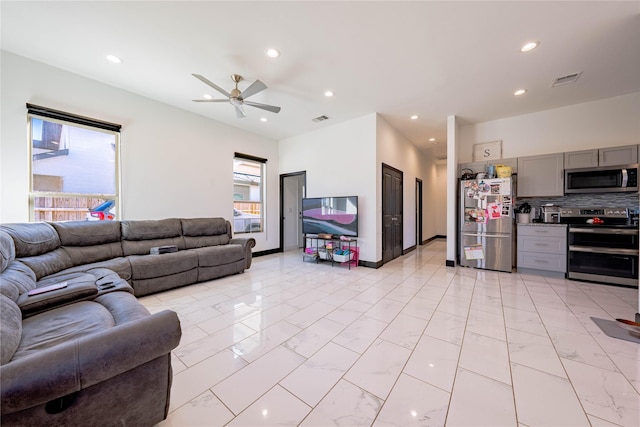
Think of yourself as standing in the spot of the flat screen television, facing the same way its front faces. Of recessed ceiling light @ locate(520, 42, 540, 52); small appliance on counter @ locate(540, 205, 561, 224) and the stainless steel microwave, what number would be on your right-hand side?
0

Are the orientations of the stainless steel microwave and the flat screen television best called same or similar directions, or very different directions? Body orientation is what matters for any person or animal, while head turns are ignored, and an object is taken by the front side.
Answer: same or similar directions

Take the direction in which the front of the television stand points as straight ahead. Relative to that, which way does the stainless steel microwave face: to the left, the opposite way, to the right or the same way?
the same way

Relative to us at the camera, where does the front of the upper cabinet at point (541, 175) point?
facing the viewer

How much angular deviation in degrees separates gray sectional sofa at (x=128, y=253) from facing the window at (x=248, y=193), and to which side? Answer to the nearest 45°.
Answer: approximately 90° to its left

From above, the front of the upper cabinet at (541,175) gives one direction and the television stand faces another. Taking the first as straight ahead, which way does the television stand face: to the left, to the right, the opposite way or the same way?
the same way

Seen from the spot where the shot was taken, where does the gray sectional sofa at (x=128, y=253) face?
facing the viewer and to the right of the viewer

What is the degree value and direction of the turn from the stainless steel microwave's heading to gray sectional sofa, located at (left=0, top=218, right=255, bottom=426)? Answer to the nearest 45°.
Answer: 0° — it already faces it

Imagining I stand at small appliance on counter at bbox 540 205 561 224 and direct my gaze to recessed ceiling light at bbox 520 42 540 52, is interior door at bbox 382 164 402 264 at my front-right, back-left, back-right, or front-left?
front-right

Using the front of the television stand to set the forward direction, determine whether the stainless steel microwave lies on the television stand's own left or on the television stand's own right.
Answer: on the television stand's own left

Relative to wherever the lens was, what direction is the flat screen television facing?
facing the viewer and to the left of the viewer

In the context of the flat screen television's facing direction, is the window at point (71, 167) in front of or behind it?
in front

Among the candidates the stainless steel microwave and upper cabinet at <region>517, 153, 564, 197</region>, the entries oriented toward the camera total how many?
2
